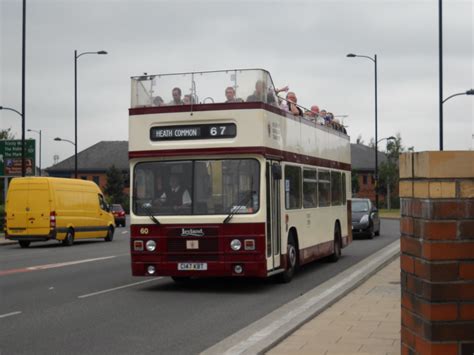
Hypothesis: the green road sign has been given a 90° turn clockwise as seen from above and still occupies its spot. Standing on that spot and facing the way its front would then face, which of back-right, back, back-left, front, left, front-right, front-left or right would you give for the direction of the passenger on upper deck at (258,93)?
left

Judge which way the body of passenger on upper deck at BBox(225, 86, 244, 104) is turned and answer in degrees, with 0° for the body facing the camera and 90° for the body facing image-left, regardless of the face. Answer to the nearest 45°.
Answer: approximately 45°

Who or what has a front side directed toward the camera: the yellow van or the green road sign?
the green road sign

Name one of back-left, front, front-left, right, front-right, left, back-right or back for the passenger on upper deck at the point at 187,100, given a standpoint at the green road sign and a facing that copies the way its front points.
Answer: front

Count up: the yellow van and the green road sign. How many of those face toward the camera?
1

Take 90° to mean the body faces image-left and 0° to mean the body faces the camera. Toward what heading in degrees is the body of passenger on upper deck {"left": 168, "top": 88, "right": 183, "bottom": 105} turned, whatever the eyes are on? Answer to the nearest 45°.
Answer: approximately 45°

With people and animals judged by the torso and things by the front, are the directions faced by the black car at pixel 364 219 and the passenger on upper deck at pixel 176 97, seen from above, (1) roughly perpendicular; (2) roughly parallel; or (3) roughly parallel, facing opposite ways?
roughly parallel

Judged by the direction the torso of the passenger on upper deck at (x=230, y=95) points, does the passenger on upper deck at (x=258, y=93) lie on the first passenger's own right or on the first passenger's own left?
on the first passenger's own left

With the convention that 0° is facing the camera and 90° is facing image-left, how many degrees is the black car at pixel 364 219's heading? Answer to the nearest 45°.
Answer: approximately 45°

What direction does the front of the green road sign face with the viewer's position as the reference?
facing the viewer
